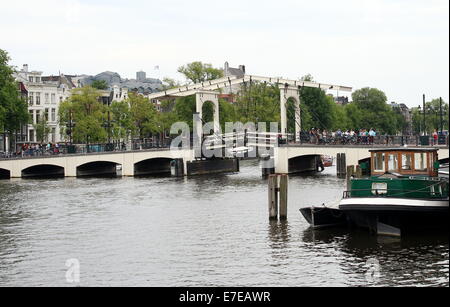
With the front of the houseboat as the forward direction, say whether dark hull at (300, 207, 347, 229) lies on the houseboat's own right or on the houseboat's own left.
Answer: on the houseboat's own left
